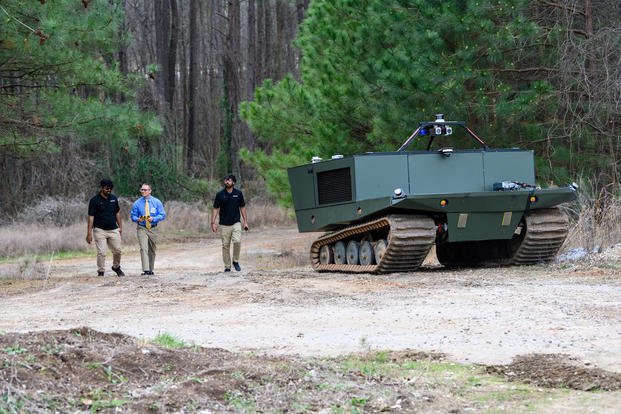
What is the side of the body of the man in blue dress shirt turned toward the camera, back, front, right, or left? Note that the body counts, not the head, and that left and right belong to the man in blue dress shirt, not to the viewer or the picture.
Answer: front

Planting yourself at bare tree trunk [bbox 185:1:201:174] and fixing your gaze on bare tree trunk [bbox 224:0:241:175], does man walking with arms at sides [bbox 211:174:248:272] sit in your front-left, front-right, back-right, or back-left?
front-right

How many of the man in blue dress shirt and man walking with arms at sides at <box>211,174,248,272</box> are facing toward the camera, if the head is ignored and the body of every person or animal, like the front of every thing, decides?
2

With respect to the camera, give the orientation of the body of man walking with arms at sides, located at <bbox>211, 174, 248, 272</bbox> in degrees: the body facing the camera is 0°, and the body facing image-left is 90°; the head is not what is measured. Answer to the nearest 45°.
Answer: approximately 0°

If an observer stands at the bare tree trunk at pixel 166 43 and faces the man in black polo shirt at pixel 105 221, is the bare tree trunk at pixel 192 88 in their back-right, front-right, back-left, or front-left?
back-left

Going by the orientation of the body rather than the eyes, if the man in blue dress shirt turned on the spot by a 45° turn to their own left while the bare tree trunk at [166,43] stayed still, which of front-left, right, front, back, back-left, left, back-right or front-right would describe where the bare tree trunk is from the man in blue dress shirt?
back-left

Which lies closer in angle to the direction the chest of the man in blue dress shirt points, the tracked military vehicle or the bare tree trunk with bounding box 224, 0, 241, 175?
the tracked military vehicle

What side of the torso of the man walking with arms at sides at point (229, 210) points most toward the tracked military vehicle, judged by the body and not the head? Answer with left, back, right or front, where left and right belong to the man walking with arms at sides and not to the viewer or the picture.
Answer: left

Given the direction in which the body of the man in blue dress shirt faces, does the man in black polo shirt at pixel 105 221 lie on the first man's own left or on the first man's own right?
on the first man's own right

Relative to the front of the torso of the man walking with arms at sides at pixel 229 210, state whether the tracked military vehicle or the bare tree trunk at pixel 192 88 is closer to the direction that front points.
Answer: the tracked military vehicle

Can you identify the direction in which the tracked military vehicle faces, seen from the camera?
facing the viewer and to the right of the viewer

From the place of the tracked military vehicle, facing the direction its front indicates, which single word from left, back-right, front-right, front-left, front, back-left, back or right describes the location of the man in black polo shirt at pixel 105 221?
back-right

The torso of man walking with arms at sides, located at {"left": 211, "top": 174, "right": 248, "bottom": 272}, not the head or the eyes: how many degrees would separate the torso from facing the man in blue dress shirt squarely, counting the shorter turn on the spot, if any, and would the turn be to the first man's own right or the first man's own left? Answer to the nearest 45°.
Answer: approximately 90° to the first man's own right

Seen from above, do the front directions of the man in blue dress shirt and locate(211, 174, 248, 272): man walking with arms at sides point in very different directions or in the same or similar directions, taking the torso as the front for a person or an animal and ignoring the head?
same or similar directions

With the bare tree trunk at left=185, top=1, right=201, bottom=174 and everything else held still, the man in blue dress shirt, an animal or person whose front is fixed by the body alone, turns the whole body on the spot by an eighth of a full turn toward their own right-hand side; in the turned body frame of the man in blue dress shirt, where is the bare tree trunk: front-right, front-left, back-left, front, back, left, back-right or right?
back-right

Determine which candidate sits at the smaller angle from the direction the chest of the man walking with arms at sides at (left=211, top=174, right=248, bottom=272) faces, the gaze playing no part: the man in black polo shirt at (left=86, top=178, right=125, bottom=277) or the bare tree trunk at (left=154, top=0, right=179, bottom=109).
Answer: the man in black polo shirt

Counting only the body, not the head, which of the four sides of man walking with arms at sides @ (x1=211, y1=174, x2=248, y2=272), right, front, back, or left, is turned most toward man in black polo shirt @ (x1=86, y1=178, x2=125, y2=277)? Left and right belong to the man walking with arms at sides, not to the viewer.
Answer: right
